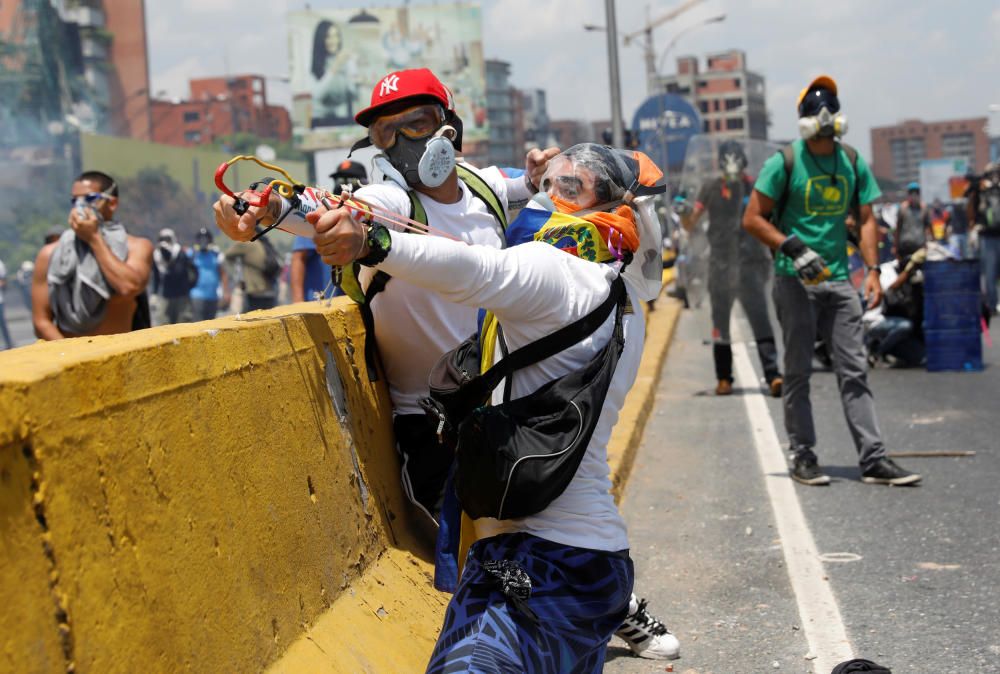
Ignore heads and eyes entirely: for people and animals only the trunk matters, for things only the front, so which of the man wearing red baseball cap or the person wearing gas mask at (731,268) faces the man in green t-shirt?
the person wearing gas mask

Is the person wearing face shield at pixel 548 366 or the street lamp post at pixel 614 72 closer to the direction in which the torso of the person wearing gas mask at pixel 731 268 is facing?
the person wearing face shield

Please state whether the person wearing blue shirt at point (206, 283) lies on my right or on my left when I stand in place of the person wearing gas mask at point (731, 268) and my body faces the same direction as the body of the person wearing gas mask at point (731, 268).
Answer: on my right

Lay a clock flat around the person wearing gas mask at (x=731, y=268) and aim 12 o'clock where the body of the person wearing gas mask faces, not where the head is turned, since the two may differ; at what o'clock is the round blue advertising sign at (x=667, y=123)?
The round blue advertising sign is roughly at 6 o'clock from the person wearing gas mask.

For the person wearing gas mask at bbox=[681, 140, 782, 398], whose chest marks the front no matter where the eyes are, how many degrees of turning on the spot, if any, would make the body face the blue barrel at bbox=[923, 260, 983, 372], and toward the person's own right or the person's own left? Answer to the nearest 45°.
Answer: approximately 90° to the person's own left

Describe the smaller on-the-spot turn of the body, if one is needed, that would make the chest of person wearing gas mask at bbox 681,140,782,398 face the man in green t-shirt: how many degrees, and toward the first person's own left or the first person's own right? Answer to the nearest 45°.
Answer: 0° — they already face them

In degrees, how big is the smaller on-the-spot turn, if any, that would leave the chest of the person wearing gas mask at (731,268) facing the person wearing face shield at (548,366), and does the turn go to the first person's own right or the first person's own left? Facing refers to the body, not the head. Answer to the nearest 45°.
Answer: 0° — they already face them

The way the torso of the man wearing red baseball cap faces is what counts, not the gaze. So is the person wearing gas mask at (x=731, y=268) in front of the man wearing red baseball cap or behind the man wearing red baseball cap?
behind
